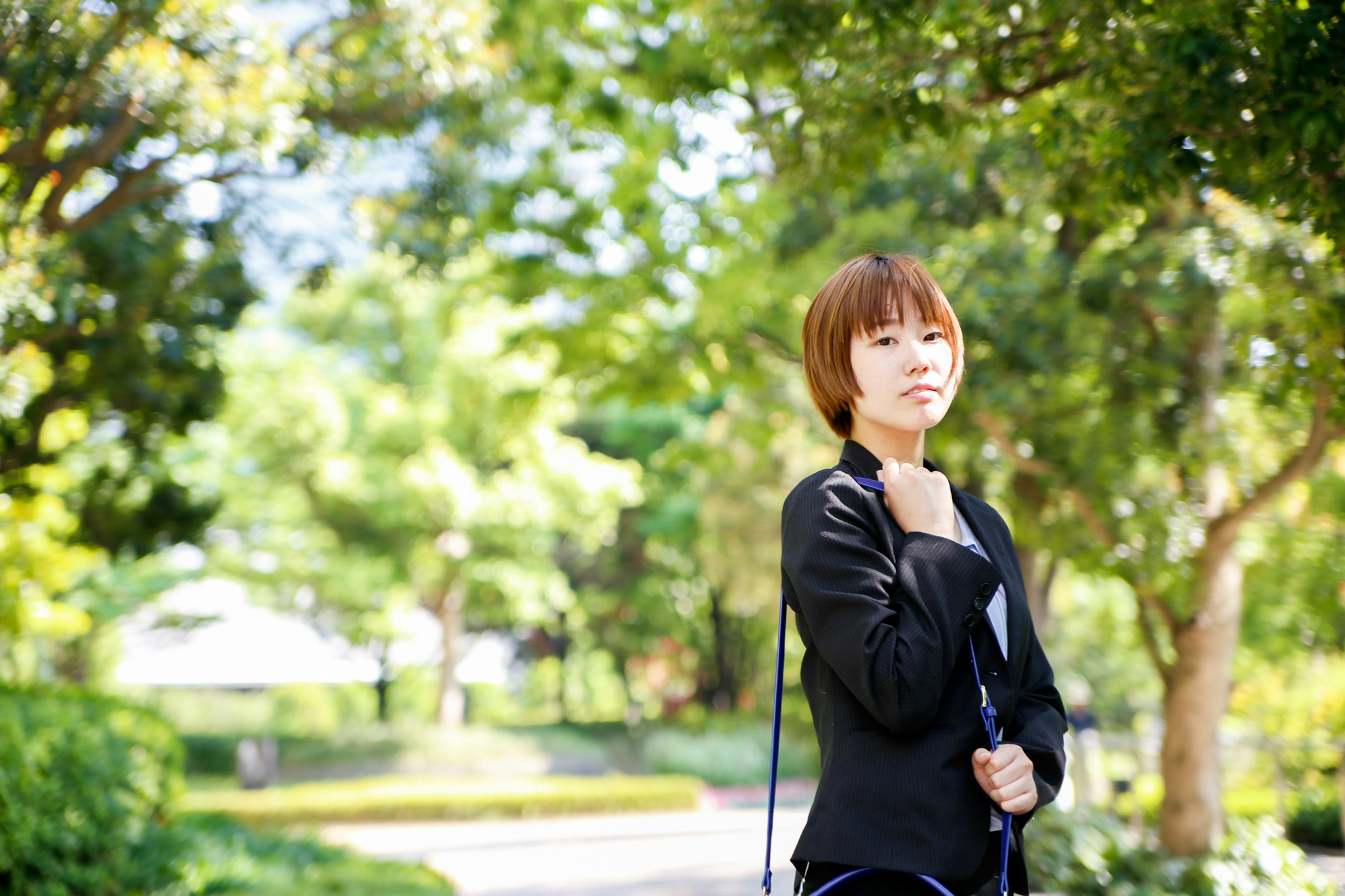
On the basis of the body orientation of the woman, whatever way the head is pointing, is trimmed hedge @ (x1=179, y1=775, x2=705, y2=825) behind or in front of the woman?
behind

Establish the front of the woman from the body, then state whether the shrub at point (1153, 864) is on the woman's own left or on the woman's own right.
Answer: on the woman's own left

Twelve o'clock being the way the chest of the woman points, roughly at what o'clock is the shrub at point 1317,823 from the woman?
The shrub is roughly at 8 o'clock from the woman.

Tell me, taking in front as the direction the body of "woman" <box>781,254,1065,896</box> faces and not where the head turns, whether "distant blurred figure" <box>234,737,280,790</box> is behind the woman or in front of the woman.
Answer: behind

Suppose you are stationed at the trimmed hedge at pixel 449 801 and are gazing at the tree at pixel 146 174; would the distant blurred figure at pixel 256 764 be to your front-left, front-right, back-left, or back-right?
back-right

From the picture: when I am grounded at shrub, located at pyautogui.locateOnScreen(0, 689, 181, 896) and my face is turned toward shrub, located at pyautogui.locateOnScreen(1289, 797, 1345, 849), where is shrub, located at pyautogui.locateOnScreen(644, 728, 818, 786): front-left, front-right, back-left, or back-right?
front-left

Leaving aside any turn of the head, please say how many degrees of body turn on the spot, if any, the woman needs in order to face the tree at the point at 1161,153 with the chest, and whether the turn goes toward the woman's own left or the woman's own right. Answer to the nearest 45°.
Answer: approximately 135° to the woman's own left
